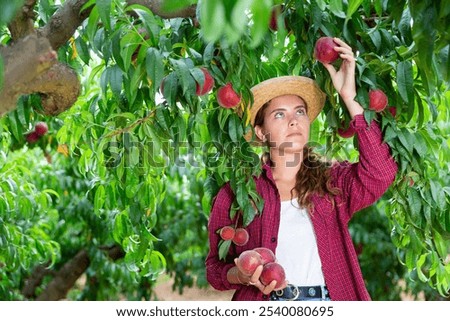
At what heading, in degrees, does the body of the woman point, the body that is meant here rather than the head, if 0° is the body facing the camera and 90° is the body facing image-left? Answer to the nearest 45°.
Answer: approximately 0°

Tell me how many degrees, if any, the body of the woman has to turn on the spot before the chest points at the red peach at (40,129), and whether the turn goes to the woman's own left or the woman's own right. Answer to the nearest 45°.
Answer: approximately 135° to the woman's own right

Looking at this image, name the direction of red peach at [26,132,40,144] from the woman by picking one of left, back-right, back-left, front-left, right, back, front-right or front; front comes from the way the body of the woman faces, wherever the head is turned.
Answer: back-right
